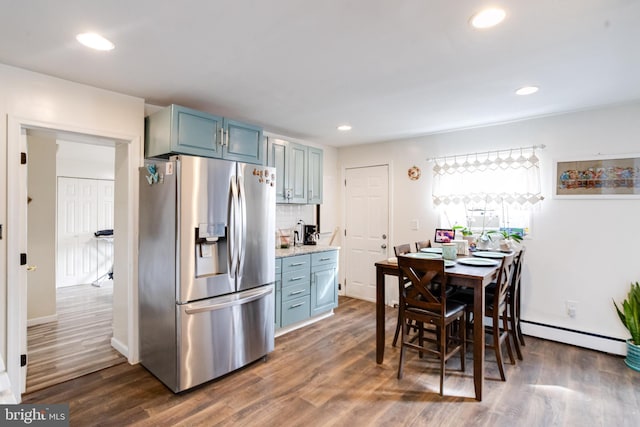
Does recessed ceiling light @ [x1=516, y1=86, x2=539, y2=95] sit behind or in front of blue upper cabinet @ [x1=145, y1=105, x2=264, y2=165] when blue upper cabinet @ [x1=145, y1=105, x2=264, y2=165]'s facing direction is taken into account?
in front

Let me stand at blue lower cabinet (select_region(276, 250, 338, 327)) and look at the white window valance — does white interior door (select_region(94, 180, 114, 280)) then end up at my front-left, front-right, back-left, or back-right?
back-left

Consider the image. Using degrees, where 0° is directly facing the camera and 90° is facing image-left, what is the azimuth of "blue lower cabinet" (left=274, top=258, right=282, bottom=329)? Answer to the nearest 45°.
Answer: approximately 315°

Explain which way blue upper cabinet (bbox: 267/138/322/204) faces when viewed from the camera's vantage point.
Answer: facing the viewer and to the right of the viewer

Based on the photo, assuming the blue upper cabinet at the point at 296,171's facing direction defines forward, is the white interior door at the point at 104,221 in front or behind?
behind

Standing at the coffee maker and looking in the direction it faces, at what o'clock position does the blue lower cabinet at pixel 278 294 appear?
The blue lower cabinet is roughly at 2 o'clock from the coffee maker.
